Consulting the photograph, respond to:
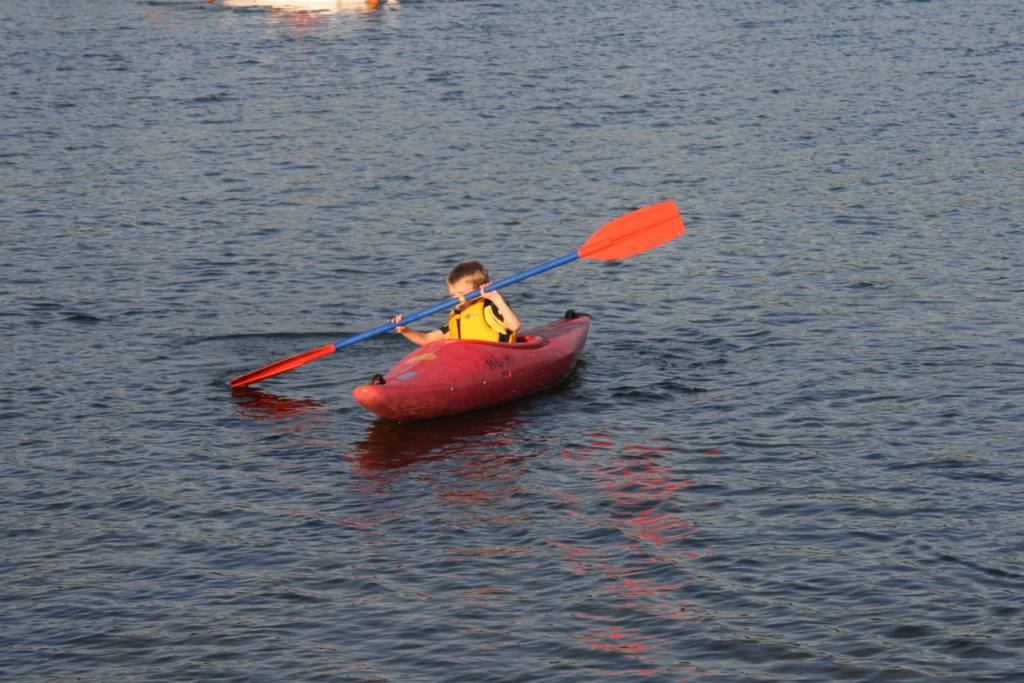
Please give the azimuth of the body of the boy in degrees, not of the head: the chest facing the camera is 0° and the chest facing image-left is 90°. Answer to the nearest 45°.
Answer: approximately 45°

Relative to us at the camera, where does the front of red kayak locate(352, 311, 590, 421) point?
facing the viewer and to the left of the viewer

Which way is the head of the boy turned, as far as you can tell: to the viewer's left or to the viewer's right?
to the viewer's left
